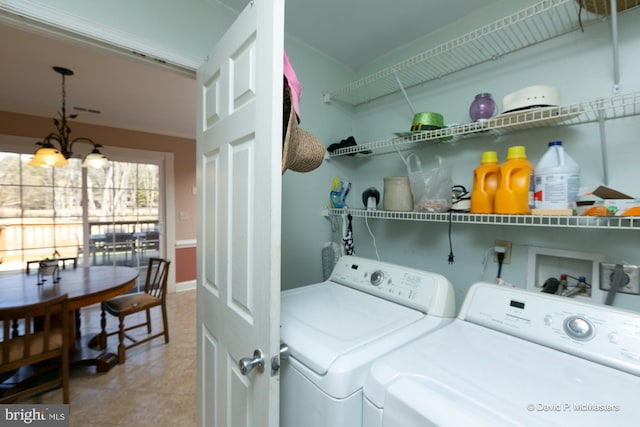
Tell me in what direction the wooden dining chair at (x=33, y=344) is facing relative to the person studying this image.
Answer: facing away from the viewer and to the left of the viewer

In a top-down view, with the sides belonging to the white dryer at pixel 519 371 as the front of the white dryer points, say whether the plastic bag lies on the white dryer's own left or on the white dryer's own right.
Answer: on the white dryer's own right

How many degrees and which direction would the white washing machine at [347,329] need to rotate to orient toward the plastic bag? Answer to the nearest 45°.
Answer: approximately 180°

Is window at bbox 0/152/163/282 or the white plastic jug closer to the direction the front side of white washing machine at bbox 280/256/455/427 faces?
the window

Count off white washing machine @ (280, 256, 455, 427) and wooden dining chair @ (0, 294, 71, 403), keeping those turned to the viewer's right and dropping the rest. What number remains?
0

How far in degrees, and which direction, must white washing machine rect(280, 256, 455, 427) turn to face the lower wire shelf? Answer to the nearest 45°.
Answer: approximately 135° to its left
